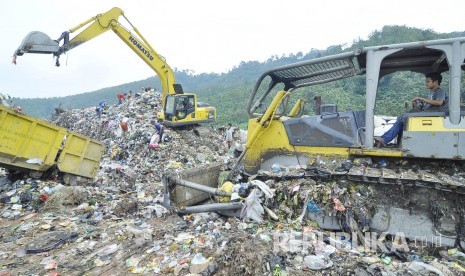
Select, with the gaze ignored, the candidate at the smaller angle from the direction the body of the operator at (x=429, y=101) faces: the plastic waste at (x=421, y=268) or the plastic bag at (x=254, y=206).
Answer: the plastic bag

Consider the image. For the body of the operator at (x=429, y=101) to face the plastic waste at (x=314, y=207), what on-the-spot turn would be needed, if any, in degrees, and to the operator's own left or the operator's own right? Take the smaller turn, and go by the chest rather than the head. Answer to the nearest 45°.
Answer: approximately 45° to the operator's own left

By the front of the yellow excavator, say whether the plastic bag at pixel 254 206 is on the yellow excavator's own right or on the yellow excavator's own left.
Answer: on the yellow excavator's own left

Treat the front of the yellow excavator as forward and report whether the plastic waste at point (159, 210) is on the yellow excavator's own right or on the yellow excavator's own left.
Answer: on the yellow excavator's own left

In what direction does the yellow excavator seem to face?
to the viewer's left

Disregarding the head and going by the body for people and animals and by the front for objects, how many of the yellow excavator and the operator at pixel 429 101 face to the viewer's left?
2

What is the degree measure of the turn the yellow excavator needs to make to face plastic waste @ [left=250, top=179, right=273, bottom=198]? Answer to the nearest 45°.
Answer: approximately 90° to its left

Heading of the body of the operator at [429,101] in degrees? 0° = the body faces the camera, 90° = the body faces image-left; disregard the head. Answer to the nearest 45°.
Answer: approximately 90°

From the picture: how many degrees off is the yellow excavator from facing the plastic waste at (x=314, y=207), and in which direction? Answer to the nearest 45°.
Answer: approximately 90° to its left
